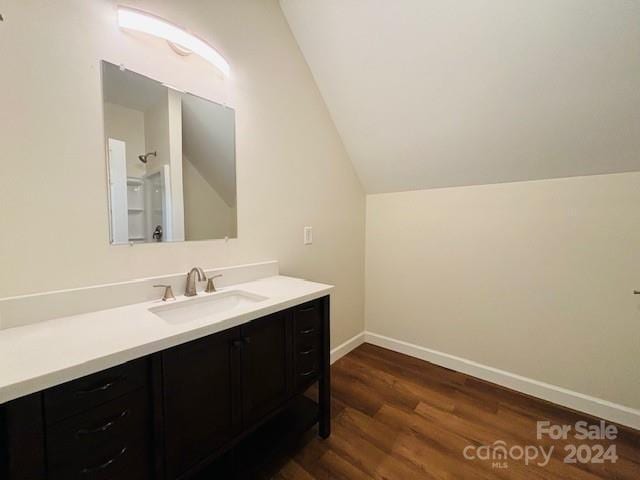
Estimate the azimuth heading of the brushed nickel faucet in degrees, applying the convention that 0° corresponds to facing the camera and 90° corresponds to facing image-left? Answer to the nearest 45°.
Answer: approximately 315°

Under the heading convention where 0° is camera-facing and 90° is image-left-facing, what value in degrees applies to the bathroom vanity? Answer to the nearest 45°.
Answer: approximately 315°

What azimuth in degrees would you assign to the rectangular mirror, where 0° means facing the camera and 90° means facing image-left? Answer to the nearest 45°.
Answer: approximately 315°
